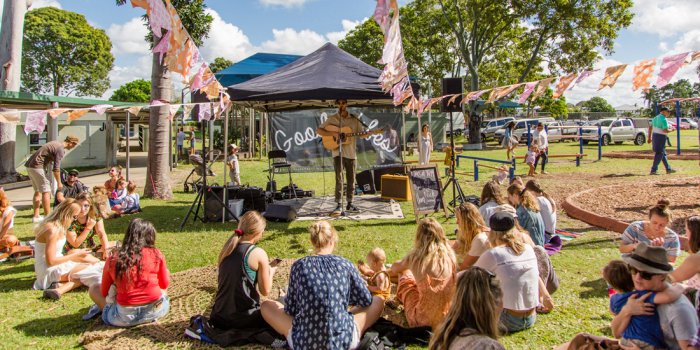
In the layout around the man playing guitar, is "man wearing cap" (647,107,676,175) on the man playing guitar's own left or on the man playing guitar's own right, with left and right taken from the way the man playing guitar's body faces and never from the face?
on the man playing guitar's own left

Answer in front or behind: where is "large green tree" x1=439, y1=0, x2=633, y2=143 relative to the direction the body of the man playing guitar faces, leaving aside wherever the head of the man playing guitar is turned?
behind

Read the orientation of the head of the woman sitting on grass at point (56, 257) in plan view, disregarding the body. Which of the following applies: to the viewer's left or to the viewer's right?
to the viewer's right

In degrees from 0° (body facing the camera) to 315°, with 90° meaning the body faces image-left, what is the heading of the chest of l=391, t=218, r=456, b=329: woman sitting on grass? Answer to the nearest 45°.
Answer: approximately 135°

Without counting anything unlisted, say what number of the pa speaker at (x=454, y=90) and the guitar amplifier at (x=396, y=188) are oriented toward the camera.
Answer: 2

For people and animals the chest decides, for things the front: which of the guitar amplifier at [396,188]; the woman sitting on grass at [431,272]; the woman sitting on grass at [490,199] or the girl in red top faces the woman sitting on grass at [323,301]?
the guitar amplifier

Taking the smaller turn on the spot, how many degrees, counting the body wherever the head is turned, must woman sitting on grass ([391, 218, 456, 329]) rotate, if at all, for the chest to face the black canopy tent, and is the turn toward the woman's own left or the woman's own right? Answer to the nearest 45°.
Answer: approximately 45° to the woman's own right

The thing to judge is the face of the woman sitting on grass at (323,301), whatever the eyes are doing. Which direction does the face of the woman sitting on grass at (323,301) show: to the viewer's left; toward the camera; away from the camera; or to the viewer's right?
away from the camera

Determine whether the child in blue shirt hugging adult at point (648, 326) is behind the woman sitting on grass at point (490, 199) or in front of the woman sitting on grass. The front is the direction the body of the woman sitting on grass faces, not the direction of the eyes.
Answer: behind

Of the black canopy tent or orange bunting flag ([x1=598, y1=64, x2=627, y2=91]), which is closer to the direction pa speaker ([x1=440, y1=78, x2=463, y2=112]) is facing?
the orange bunting flag

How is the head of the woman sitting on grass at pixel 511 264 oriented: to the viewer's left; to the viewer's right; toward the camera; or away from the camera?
away from the camera
